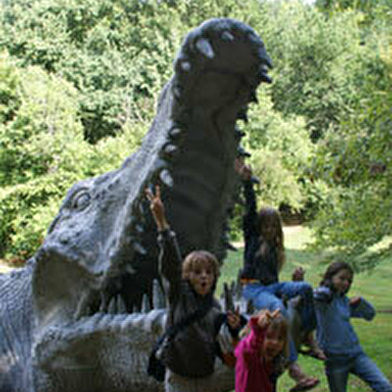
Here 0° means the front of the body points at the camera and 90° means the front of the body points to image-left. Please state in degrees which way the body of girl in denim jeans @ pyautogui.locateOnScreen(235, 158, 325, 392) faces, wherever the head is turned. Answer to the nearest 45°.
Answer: approximately 315°

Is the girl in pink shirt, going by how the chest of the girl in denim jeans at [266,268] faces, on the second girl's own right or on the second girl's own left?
on the second girl's own right

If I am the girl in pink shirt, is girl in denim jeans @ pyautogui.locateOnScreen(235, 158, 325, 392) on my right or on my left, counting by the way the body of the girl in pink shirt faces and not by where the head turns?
on my left

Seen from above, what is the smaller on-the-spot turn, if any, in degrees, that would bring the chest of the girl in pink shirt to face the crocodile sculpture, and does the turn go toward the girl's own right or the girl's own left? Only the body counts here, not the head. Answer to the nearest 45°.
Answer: approximately 180°

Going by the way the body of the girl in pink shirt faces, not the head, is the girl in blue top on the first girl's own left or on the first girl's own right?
on the first girl's own left

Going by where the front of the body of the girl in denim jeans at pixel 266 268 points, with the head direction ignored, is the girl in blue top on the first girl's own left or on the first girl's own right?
on the first girl's own left

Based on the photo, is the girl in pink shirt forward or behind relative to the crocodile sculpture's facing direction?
forward

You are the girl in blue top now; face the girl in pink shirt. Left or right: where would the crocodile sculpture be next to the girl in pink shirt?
right

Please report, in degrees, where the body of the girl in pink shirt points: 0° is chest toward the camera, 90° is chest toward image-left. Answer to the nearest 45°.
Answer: approximately 315°

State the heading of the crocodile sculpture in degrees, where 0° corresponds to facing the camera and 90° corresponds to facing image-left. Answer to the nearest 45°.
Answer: approximately 315°

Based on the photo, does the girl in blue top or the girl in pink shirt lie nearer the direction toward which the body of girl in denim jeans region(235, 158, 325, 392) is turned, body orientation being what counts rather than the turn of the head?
the girl in pink shirt
